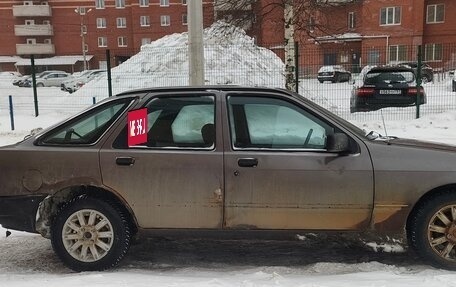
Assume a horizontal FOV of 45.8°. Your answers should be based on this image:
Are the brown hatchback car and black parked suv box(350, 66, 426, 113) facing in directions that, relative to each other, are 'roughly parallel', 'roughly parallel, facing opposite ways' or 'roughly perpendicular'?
roughly perpendicular

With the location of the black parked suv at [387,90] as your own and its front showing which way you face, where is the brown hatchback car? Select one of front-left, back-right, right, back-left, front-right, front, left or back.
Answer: back

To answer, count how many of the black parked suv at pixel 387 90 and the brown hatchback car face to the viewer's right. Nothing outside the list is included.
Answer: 1

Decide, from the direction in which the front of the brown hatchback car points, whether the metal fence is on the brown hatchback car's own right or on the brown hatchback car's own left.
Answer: on the brown hatchback car's own left

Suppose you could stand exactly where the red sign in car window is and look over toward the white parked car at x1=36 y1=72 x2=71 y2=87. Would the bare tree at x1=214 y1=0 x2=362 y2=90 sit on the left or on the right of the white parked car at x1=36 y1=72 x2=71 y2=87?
right

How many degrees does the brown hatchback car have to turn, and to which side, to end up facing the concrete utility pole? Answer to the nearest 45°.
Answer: approximately 90° to its left

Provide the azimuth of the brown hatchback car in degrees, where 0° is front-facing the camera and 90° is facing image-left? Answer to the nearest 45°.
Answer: approximately 270°

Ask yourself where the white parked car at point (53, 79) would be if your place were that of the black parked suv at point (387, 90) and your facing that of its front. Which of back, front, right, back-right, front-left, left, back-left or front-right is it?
front-left

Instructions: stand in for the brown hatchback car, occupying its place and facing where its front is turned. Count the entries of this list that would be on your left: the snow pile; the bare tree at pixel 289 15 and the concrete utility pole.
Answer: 3

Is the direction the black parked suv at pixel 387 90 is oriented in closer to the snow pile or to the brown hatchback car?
the snow pile

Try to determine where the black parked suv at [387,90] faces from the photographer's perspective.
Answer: facing away from the viewer

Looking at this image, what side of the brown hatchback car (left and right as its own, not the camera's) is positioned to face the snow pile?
left

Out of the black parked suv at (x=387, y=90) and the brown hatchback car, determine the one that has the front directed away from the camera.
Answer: the black parked suv
